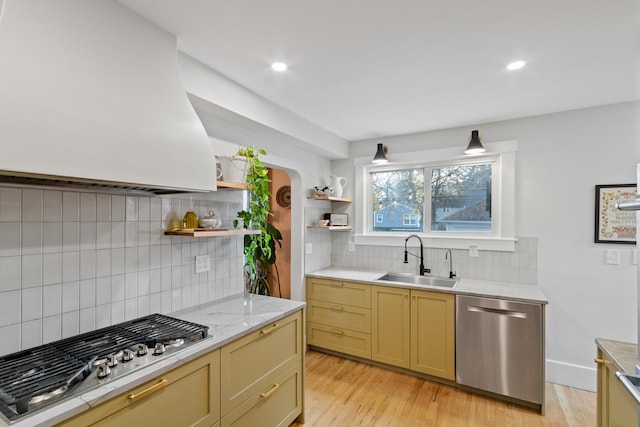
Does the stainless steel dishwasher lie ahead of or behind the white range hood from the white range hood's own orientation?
ahead

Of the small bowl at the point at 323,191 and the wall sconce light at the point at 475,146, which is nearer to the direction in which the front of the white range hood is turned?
the wall sconce light

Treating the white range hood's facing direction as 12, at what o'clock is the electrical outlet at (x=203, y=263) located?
The electrical outlet is roughly at 9 o'clock from the white range hood.

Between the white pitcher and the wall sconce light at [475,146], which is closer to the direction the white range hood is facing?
the wall sconce light

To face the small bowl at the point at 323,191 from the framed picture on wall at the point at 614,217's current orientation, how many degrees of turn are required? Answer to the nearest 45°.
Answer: approximately 45° to its right

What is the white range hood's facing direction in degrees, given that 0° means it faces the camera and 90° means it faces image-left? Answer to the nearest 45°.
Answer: approximately 315°

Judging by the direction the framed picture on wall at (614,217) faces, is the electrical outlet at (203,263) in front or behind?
in front
